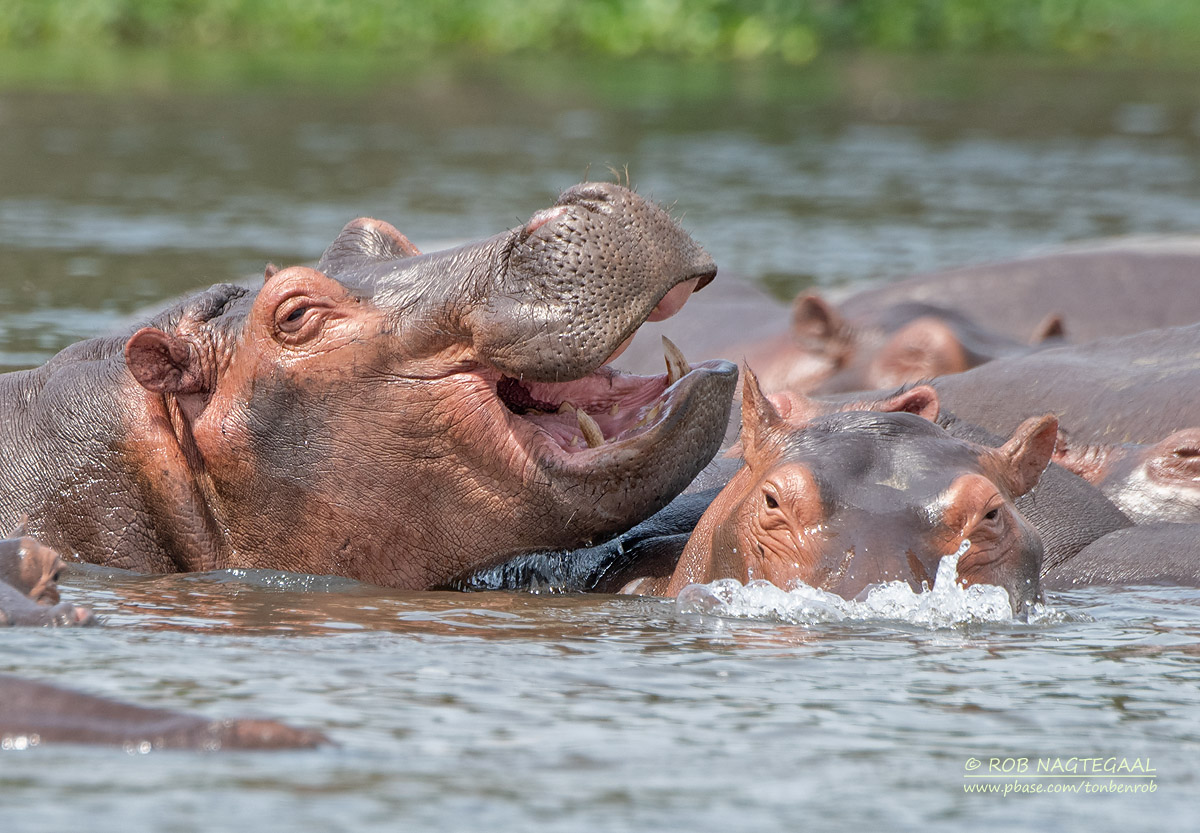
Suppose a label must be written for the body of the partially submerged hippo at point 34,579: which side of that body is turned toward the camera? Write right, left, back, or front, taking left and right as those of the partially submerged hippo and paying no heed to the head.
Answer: right

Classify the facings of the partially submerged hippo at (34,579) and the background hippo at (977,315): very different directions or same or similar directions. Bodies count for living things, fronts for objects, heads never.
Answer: very different directions

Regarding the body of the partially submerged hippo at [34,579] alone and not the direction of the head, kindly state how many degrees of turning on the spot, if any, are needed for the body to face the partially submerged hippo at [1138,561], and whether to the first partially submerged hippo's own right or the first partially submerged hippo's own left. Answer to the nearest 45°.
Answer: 0° — it already faces it

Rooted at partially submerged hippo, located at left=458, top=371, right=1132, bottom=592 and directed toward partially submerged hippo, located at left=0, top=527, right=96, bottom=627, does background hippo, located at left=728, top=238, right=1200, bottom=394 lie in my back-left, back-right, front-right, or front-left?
back-right

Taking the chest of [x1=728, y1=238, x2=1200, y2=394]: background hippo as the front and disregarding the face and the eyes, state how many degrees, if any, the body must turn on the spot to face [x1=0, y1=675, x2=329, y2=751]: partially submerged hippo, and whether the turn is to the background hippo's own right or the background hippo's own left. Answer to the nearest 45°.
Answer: approximately 45° to the background hippo's own left

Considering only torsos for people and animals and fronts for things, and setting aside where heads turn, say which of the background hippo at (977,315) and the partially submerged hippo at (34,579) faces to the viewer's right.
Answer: the partially submerged hippo

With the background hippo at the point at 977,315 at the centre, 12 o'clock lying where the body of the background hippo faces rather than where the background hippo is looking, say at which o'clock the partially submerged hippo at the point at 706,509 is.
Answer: The partially submerged hippo is roughly at 11 o'clock from the background hippo.

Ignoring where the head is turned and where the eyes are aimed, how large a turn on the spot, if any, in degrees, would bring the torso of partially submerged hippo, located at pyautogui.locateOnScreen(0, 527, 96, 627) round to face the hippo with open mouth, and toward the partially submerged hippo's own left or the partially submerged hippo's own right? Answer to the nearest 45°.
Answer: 0° — it already faces it

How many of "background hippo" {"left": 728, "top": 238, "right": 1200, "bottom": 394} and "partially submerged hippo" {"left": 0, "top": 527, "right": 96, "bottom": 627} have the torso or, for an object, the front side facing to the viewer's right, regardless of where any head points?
1
